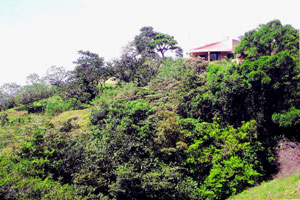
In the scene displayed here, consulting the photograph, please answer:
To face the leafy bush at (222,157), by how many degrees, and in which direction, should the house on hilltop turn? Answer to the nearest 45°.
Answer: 0° — it already faces it

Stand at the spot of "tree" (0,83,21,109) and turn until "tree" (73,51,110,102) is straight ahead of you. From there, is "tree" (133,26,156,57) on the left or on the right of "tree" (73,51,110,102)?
left

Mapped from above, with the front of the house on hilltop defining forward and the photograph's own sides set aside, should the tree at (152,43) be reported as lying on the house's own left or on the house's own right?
on the house's own right

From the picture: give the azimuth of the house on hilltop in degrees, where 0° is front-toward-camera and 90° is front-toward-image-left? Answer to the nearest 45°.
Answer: approximately 0°

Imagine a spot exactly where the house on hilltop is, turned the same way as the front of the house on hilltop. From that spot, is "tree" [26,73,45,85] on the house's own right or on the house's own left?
on the house's own right

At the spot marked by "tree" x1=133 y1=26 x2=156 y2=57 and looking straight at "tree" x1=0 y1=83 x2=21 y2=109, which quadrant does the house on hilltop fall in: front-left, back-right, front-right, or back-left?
back-left

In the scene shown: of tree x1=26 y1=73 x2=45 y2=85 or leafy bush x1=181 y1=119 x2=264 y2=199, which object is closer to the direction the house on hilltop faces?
the leafy bush

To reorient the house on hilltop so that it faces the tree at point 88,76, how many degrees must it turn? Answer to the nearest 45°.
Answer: approximately 45° to its right

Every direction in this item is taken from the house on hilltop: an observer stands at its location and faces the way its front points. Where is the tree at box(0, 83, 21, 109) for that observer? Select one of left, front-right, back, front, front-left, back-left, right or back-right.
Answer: right
